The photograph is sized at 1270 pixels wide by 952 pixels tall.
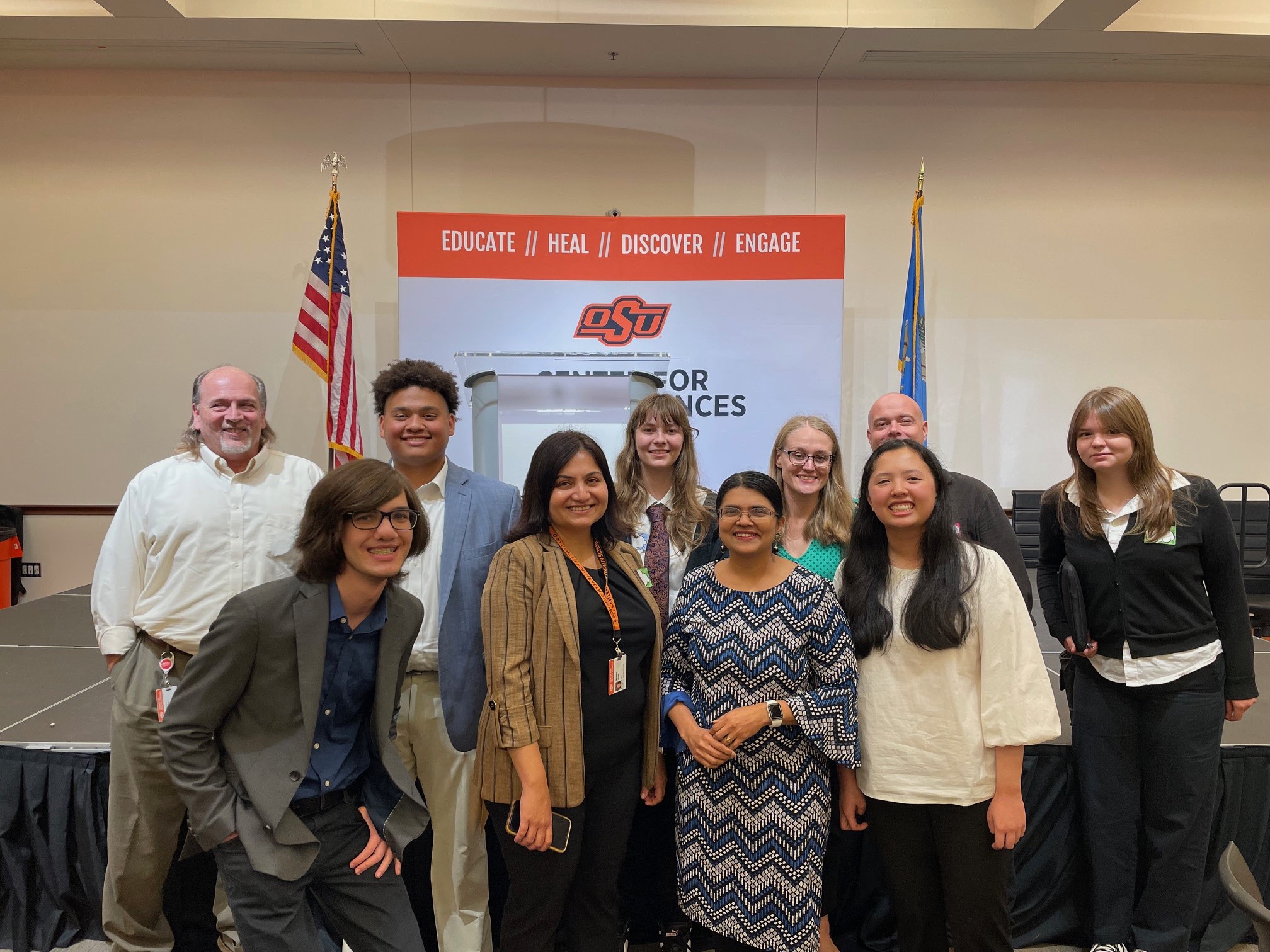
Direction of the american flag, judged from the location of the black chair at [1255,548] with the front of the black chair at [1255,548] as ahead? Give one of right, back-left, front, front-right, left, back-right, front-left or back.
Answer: front-right

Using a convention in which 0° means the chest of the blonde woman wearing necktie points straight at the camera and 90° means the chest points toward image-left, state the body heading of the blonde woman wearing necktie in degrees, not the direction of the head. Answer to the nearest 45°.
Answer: approximately 0°

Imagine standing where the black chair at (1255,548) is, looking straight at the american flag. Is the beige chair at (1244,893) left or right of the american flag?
left

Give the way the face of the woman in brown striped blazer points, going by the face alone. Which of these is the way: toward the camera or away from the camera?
toward the camera

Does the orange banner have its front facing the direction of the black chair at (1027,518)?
no

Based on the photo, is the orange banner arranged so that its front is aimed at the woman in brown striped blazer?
yes

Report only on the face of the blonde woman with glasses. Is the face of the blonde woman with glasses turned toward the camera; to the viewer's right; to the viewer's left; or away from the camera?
toward the camera

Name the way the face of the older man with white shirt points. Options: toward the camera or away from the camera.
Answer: toward the camera

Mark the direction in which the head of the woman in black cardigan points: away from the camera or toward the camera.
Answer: toward the camera

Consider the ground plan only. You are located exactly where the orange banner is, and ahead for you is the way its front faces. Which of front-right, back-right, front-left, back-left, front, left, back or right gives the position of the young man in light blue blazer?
front

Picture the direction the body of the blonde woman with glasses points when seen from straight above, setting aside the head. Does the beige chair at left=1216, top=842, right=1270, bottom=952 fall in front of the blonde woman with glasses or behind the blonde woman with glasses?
in front

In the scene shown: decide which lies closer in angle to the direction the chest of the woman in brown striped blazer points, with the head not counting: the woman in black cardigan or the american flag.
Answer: the woman in black cardigan

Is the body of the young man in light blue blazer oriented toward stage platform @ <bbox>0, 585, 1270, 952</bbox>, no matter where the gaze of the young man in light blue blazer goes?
no

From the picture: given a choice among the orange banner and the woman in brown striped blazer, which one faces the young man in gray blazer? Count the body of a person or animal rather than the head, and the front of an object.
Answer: the orange banner

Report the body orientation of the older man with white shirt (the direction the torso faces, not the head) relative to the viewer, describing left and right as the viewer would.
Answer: facing the viewer

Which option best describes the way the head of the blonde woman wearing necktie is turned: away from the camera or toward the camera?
toward the camera

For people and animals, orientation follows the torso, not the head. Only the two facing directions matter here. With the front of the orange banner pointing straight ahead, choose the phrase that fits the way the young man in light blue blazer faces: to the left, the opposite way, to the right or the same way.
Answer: the same way

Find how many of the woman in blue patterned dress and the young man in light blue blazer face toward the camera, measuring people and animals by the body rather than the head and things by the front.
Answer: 2

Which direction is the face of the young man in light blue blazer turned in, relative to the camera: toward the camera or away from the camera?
toward the camera

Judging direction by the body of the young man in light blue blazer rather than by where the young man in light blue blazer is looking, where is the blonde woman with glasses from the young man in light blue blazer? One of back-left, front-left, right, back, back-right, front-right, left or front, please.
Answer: left

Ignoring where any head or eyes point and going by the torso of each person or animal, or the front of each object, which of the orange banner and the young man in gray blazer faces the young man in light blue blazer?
the orange banner
